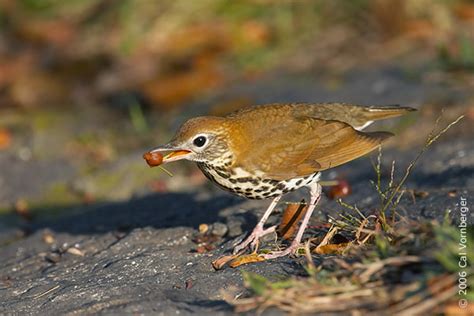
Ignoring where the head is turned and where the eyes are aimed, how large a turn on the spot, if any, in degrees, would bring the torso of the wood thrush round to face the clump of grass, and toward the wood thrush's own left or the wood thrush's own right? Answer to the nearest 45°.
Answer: approximately 90° to the wood thrush's own left

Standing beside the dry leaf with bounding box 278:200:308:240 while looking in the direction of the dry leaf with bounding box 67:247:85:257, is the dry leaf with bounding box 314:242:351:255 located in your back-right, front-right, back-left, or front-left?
back-left

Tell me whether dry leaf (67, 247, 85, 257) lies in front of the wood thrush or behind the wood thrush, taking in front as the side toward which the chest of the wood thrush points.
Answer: in front

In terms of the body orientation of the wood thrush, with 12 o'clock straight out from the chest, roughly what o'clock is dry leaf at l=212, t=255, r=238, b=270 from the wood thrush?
The dry leaf is roughly at 10 o'clock from the wood thrush.

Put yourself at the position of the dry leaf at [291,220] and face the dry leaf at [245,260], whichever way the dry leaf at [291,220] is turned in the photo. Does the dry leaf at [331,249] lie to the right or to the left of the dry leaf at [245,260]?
left

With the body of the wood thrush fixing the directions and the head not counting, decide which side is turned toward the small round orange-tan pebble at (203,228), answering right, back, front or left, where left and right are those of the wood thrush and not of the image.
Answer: front

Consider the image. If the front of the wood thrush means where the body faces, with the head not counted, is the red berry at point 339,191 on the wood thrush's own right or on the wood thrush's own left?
on the wood thrush's own right

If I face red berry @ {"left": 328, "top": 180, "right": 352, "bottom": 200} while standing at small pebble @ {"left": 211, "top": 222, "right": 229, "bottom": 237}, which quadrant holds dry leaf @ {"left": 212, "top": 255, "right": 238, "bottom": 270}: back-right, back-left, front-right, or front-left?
back-right

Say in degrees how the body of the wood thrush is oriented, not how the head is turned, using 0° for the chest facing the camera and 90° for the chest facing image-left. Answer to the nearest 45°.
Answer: approximately 90°
